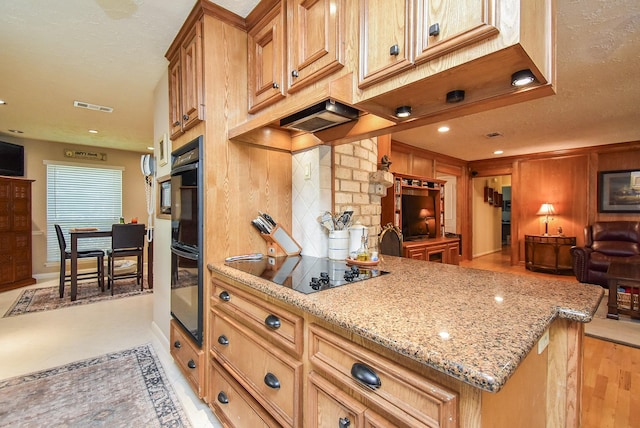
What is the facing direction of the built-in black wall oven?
to the viewer's left

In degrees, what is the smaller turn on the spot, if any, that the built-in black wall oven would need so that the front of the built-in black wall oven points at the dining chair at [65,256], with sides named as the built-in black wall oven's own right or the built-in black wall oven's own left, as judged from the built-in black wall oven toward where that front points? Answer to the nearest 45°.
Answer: approximately 45° to the built-in black wall oven's own right

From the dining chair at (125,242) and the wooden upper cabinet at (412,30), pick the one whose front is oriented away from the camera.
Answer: the dining chair

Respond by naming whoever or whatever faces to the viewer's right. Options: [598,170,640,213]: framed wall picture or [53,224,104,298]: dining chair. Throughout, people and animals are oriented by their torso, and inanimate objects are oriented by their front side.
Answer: the dining chair

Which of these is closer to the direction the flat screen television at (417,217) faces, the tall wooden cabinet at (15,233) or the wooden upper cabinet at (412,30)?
the wooden upper cabinet

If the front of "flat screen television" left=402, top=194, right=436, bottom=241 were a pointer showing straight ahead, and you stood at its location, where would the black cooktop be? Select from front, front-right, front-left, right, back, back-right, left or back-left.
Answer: front-right

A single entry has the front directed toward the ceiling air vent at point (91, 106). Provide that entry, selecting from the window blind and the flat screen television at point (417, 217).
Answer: the window blind

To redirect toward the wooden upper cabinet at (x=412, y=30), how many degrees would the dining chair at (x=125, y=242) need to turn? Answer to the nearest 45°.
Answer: approximately 180°

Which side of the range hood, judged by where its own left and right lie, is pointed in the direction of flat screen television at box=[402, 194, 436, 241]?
back

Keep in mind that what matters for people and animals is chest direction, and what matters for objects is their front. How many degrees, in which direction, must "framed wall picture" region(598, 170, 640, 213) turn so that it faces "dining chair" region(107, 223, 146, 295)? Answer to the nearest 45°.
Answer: approximately 45° to its right

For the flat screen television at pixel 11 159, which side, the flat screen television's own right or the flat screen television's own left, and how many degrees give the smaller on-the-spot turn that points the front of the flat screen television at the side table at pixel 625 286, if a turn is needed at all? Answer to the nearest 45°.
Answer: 0° — it already faces it

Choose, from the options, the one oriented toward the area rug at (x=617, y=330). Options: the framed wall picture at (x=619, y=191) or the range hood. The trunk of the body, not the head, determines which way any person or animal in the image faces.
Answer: the framed wall picture

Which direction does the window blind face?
toward the camera

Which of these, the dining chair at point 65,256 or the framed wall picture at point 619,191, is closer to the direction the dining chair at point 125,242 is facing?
the dining chair

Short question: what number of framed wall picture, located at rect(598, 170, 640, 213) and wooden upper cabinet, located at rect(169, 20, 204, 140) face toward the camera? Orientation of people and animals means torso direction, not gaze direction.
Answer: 1

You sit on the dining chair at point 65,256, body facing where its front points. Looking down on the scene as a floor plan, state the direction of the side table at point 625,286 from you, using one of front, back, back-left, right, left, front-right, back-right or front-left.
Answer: front-right

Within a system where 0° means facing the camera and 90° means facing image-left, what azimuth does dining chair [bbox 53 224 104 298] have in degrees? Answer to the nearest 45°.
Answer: approximately 270°
